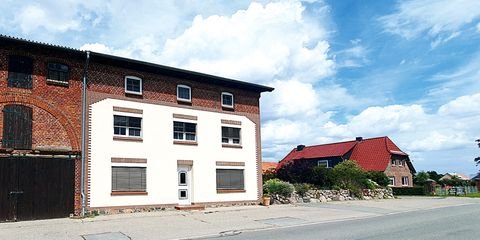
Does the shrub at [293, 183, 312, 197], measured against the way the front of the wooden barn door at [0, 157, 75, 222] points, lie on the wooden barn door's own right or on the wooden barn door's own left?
on the wooden barn door's own left

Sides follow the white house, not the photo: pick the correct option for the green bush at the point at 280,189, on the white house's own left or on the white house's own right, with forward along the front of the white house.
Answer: on the white house's own left

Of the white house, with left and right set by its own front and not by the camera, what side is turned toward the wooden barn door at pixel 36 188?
right

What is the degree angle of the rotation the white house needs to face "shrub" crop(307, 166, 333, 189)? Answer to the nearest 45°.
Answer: approximately 90° to its left

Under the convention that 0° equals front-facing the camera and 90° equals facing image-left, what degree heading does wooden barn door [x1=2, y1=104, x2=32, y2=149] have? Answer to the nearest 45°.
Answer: approximately 0°

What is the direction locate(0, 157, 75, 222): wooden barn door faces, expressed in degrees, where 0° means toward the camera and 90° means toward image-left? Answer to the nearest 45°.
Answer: approximately 315°

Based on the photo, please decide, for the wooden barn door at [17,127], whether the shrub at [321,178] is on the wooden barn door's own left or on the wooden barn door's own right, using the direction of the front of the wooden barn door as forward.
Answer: on the wooden barn door's own left

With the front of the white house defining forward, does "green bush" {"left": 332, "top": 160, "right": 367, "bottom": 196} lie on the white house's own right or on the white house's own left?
on the white house's own left
